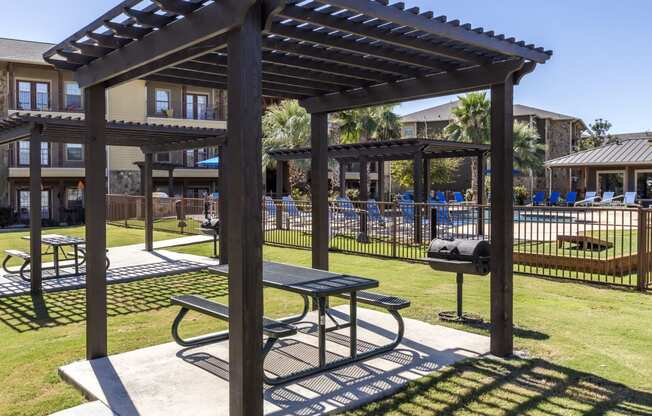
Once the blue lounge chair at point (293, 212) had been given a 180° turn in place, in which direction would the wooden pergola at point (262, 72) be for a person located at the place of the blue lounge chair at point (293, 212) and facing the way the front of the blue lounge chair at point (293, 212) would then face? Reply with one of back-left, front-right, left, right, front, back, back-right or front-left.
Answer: back-left

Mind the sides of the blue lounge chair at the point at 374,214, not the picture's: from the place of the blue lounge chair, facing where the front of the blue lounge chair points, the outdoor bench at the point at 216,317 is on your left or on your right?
on your right

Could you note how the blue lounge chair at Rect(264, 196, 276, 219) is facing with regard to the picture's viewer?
facing the viewer and to the right of the viewer

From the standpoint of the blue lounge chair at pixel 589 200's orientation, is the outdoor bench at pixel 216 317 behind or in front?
in front

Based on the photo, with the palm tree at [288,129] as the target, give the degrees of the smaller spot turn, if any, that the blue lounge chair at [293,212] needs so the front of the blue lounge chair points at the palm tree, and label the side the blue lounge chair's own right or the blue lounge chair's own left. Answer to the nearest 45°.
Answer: approximately 135° to the blue lounge chair's own left

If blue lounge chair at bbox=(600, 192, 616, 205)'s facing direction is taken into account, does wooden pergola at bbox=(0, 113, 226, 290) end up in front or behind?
in front

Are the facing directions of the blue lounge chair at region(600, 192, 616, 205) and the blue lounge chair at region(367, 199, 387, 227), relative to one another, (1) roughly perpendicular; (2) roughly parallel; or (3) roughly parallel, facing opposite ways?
roughly perpendicular

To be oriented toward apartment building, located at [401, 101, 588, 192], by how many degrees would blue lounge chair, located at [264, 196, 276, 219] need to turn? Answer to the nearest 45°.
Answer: approximately 90° to its left

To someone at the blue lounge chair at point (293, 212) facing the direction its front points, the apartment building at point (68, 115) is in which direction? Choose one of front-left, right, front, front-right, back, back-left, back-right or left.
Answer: back

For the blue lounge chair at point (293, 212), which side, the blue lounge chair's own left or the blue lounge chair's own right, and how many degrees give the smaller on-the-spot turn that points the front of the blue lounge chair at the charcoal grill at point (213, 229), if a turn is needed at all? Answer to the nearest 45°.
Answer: approximately 90° to the blue lounge chair's own right

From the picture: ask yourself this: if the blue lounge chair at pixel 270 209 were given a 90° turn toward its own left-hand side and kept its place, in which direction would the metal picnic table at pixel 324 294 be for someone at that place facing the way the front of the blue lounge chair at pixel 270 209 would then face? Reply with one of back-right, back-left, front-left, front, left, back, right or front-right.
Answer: back-right

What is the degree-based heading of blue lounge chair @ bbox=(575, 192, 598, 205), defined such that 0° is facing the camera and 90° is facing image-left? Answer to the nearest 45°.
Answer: approximately 45°

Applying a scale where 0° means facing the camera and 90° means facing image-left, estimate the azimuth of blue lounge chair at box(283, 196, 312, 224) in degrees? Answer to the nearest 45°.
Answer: approximately 315°

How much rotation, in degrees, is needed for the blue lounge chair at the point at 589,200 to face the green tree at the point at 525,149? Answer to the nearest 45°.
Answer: approximately 90° to its right
